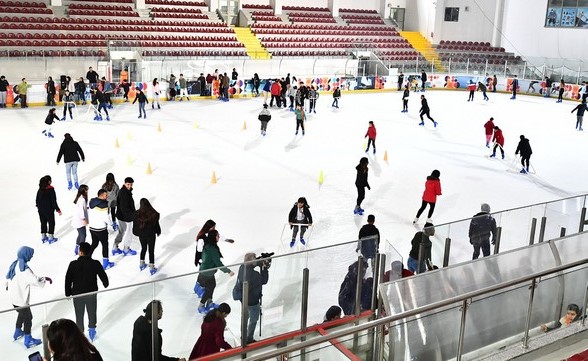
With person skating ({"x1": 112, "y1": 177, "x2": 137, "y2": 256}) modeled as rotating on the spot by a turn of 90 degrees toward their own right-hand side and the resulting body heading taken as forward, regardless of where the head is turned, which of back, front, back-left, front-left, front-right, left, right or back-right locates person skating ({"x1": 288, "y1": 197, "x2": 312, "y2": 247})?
back-left

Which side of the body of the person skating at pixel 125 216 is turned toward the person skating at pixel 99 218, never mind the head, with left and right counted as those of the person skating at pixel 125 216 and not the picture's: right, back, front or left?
right

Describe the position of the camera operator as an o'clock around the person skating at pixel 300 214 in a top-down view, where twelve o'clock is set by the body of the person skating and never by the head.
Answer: The camera operator is roughly at 12 o'clock from the person skating.

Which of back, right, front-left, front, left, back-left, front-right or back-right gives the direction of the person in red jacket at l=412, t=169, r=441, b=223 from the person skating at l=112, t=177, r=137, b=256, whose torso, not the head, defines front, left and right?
front-left
